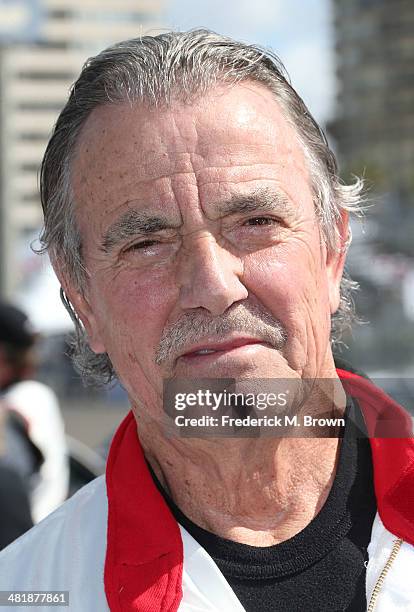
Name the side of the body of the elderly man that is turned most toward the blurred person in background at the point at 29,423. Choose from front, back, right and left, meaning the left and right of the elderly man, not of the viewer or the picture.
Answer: back

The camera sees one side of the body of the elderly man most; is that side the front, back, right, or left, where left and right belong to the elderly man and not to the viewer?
front

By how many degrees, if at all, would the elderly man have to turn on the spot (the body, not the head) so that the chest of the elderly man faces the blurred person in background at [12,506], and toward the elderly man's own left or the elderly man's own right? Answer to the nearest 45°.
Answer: approximately 135° to the elderly man's own right
